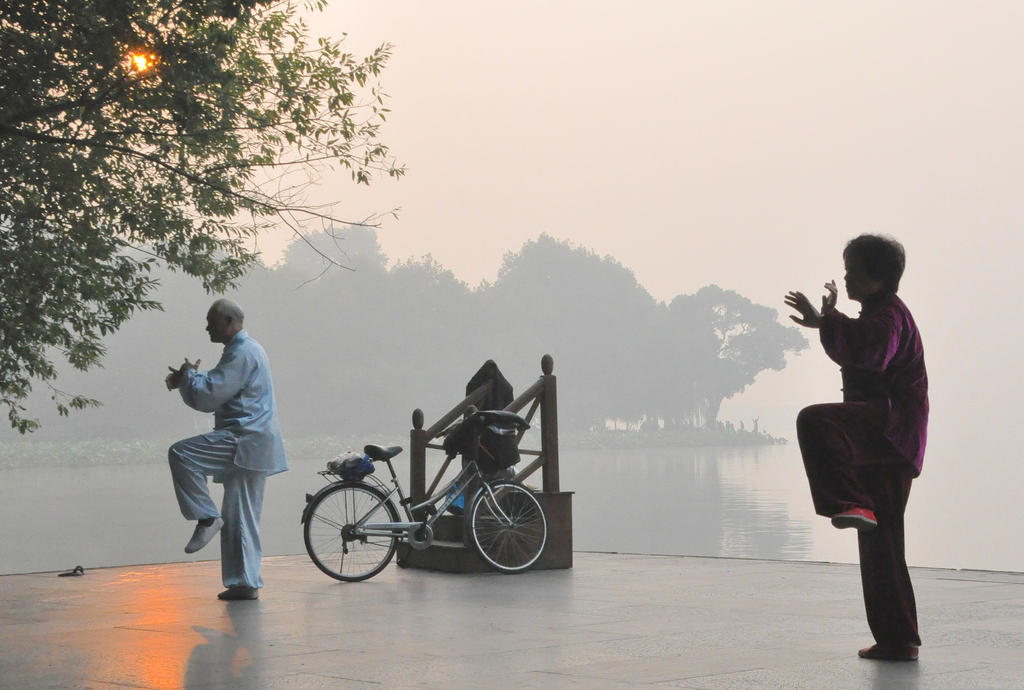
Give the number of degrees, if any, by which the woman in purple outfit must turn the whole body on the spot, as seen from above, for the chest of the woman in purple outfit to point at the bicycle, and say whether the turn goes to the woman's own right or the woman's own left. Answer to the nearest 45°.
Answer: approximately 45° to the woman's own right

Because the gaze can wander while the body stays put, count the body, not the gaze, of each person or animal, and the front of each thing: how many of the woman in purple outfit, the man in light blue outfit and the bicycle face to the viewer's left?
2

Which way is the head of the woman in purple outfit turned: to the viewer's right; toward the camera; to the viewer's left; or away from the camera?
to the viewer's left

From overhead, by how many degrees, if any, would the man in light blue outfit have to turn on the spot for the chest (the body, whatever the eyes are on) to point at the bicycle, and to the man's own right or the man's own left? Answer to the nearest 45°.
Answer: approximately 135° to the man's own right

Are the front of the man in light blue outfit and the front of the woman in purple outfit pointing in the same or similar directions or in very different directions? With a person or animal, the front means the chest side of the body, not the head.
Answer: same or similar directions

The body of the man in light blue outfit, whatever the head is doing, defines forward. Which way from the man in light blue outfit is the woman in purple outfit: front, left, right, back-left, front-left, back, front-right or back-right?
back-left

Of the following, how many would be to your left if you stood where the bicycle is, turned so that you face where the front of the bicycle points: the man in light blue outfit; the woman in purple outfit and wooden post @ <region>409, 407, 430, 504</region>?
1

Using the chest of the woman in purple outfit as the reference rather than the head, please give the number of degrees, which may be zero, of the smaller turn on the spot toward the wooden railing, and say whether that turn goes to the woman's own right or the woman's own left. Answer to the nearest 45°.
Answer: approximately 45° to the woman's own right

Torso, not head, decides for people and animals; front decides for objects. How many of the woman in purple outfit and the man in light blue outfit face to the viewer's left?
2

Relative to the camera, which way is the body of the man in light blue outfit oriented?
to the viewer's left

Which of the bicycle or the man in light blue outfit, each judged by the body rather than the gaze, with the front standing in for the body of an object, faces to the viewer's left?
the man in light blue outfit

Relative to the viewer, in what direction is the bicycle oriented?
to the viewer's right

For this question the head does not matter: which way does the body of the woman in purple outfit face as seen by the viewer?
to the viewer's left

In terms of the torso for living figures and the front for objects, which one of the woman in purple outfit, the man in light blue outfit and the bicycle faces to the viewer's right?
the bicycle

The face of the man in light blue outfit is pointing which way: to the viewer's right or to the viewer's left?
to the viewer's left

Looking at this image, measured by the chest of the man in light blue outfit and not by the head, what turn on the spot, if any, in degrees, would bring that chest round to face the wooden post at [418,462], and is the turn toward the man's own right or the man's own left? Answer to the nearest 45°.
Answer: approximately 135° to the man's own right

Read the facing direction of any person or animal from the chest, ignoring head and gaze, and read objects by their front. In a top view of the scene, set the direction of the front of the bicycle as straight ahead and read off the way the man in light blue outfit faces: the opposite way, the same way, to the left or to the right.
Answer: the opposite way
